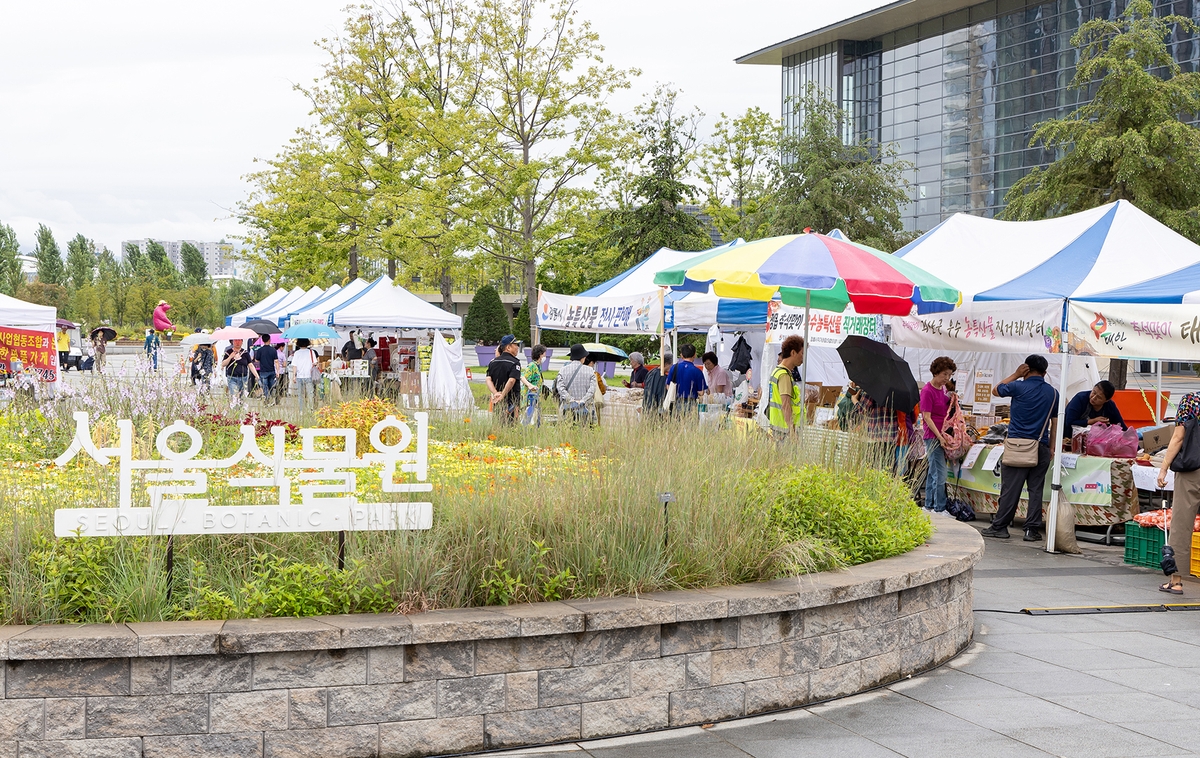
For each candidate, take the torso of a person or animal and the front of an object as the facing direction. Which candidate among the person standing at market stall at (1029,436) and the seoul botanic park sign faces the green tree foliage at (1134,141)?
the person standing at market stall

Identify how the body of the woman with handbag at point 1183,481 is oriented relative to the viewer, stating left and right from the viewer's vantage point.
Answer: facing to the left of the viewer

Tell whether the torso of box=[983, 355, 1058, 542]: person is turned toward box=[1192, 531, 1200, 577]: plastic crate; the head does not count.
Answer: no

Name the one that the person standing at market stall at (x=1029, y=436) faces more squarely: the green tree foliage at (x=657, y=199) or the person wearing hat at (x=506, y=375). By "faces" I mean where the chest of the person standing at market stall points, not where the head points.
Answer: the green tree foliage

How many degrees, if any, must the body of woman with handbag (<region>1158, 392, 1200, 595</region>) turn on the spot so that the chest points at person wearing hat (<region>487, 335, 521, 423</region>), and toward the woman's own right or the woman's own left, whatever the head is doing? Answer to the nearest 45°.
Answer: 0° — they already face them

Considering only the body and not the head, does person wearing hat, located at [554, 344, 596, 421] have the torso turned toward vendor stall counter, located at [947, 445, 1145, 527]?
no

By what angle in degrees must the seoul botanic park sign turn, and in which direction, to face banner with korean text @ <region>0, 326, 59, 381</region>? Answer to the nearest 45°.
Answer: approximately 180°

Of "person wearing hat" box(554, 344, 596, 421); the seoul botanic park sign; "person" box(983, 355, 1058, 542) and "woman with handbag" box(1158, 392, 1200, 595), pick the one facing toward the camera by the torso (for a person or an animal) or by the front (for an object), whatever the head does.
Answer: the seoul botanic park sign

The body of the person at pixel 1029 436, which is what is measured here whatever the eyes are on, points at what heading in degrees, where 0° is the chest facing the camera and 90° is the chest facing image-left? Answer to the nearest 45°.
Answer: approximately 180°

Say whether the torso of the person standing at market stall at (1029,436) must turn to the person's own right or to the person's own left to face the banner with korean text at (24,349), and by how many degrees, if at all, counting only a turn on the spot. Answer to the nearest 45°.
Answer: approximately 90° to the person's own left

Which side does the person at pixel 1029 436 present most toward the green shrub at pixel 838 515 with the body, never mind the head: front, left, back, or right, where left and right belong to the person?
back

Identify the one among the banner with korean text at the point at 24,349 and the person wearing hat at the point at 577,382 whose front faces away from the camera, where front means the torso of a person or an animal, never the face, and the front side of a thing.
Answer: the person wearing hat

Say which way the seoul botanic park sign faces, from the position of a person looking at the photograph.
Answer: facing the viewer

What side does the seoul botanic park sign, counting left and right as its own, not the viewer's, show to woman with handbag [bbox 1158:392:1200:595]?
left

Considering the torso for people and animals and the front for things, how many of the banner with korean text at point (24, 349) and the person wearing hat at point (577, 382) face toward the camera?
1

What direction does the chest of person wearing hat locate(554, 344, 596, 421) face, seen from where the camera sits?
away from the camera

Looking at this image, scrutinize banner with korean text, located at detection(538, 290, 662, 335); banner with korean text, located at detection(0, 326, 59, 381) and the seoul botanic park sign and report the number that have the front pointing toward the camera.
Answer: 3
